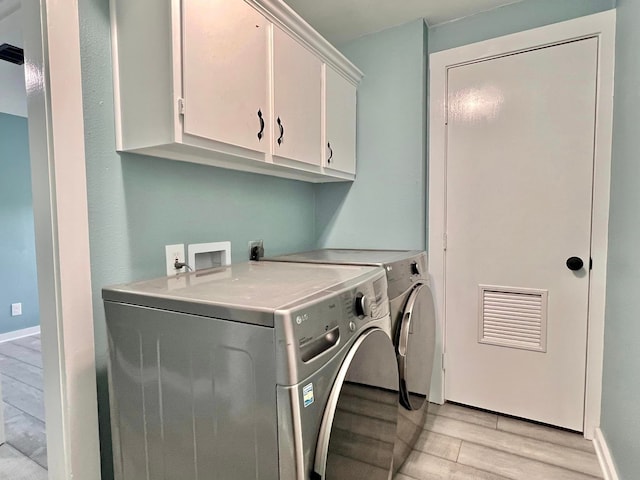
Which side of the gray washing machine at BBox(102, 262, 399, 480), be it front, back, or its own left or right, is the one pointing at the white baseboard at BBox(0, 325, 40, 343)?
back

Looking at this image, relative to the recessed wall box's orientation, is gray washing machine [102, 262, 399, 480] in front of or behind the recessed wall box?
in front

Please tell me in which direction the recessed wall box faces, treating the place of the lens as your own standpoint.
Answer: facing the viewer and to the right of the viewer

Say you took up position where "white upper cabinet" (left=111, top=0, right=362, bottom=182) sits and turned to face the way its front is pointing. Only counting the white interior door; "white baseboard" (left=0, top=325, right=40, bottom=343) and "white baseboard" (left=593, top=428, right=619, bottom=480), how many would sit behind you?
1

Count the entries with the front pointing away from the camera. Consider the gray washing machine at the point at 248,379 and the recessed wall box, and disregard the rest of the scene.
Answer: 0

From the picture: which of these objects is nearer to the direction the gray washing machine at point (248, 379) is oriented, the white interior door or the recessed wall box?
the white interior door

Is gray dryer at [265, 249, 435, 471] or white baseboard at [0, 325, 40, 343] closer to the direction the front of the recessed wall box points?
the gray dryer

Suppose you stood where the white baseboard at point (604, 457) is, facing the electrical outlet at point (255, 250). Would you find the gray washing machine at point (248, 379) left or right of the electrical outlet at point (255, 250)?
left
